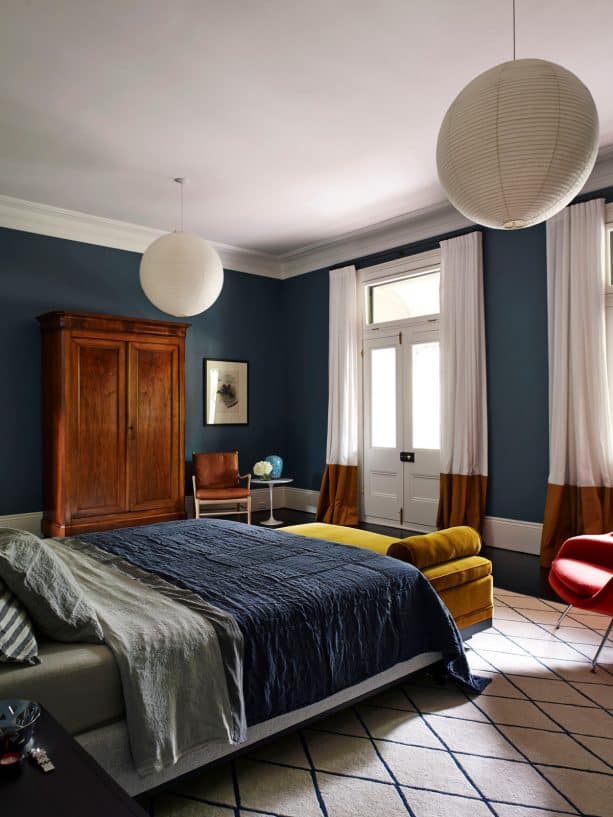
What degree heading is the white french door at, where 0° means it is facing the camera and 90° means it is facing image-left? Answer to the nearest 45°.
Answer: approximately 45°

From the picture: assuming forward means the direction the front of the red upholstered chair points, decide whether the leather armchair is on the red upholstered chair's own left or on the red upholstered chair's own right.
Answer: on the red upholstered chair's own right

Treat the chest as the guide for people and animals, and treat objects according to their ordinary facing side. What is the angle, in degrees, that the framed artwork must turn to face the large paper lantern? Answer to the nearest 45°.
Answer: approximately 45° to its right

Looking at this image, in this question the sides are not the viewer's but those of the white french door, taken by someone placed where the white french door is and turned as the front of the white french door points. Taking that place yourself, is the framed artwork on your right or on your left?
on your right

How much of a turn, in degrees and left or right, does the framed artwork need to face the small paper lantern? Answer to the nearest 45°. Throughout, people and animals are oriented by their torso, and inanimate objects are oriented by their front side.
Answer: approximately 45° to its right

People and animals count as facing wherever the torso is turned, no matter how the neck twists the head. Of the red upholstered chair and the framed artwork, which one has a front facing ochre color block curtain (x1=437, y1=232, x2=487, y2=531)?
the framed artwork

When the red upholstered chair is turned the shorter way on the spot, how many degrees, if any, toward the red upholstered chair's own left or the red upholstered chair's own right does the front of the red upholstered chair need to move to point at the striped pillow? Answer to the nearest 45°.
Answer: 0° — it already faces it

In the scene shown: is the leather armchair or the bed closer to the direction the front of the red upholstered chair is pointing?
the bed

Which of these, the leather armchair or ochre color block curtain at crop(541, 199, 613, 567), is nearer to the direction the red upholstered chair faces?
the leather armchair

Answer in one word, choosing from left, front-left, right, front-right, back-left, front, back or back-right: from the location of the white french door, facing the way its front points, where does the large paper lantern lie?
front-left

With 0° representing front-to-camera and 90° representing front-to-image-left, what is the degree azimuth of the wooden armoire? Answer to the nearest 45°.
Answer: approximately 315°

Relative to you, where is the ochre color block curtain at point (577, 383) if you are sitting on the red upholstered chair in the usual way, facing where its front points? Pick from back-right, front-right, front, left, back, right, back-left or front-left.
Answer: back-right

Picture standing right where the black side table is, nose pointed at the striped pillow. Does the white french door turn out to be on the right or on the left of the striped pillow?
right
